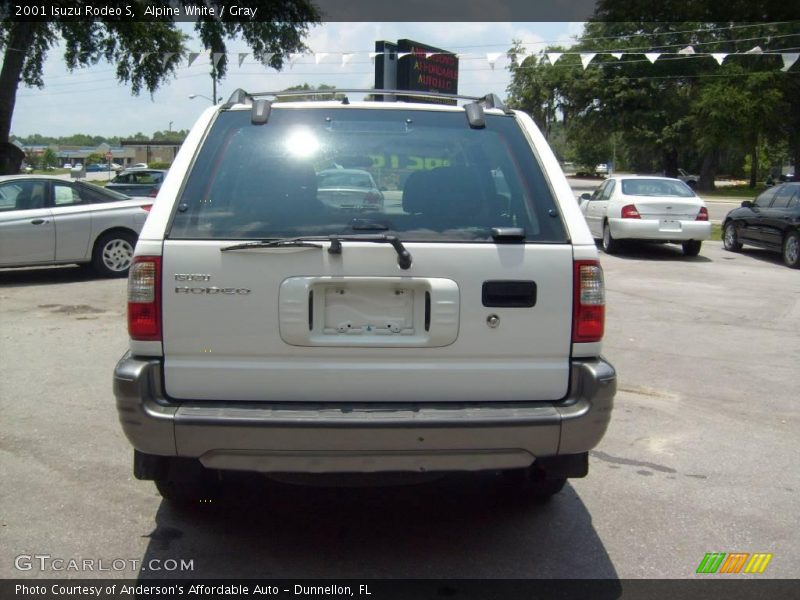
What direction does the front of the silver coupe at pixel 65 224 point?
to the viewer's left

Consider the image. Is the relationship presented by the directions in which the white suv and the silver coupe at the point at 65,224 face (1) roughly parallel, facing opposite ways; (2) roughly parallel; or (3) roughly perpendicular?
roughly perpendicular

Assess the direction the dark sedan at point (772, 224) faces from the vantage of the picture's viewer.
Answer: facing away from the viewer and to the left of the viewer

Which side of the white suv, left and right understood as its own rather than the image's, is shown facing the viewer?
back

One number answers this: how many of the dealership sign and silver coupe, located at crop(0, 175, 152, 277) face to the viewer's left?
1

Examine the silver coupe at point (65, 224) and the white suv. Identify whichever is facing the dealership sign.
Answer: the white suv

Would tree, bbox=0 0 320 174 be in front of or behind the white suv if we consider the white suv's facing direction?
in front

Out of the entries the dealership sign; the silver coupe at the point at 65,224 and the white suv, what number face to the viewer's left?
1

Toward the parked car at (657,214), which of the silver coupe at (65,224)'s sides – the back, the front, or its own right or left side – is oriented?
back

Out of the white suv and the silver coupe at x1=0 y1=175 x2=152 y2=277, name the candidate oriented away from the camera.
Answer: the white suv

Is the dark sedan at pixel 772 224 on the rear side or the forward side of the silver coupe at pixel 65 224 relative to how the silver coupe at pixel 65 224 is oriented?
on the rear side

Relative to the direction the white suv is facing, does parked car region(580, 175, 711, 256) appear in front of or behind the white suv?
in front

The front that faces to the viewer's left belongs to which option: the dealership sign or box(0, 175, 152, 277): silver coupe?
the silver coupe
